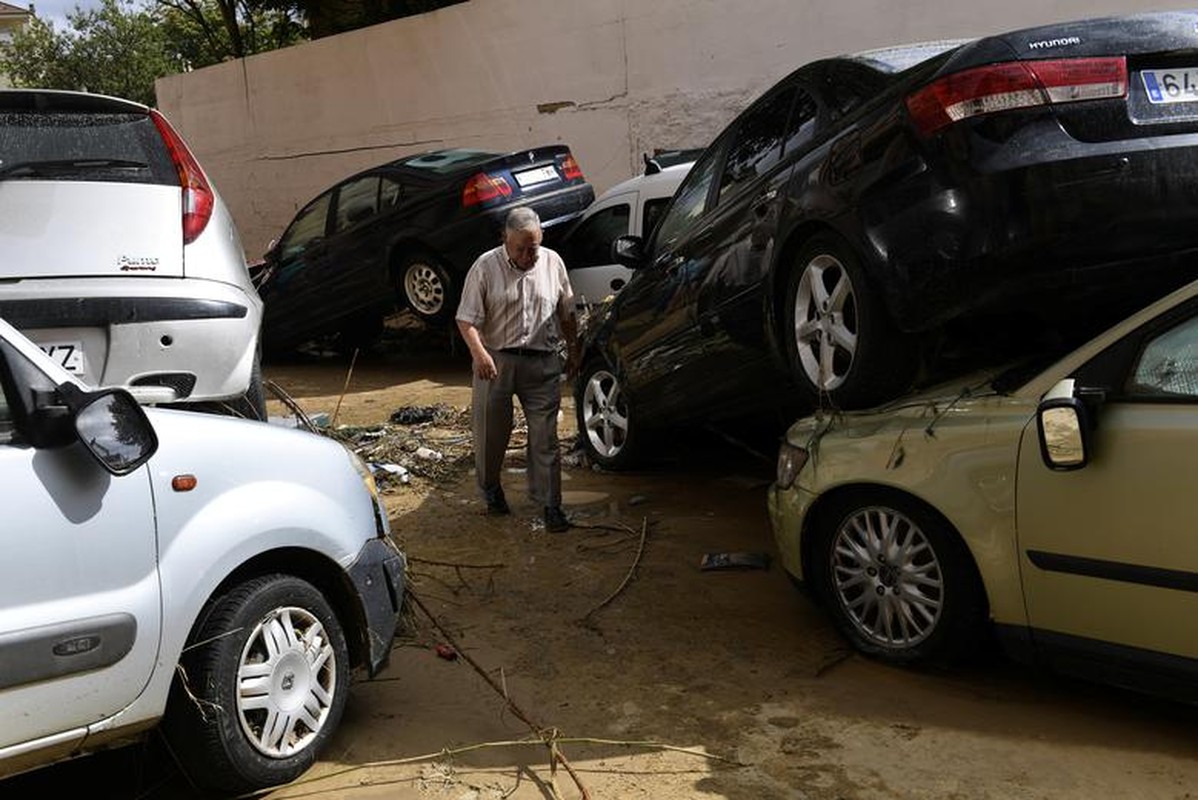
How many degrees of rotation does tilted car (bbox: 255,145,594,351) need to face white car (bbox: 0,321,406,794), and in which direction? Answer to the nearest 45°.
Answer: approximately 135° to its left

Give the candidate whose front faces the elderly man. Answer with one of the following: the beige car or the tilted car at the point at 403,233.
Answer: the beige car

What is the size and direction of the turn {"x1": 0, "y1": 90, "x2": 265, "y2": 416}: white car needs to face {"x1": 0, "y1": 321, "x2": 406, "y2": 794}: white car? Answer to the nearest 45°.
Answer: approximately 180°

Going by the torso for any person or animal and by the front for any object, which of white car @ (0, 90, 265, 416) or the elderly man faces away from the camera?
the white car

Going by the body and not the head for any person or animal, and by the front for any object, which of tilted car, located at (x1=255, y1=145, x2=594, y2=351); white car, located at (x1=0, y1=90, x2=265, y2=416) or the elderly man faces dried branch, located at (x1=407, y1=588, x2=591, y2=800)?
the elderly man

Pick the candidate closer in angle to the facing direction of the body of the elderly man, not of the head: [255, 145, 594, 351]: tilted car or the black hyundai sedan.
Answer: the black hyundai sedan

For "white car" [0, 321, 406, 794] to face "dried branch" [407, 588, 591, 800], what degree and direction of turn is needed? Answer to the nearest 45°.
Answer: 0° — it already faces it

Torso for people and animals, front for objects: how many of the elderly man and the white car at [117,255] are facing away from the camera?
1

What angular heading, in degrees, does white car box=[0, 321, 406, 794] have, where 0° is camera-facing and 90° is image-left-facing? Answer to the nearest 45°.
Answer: approximately 225°

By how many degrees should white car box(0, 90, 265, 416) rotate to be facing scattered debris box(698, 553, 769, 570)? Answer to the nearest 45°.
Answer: approximately 90° to its right

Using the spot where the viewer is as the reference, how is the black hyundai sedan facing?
facing away from the viewer and to the left of the viewer

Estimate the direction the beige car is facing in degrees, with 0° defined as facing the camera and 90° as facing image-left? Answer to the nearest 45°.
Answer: approximately 135°

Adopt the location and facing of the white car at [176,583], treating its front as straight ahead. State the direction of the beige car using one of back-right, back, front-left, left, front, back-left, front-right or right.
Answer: front-right

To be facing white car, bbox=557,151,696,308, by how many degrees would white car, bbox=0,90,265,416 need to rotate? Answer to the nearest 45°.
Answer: approximately 45° to its right

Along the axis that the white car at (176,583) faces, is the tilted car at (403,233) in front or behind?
in front
